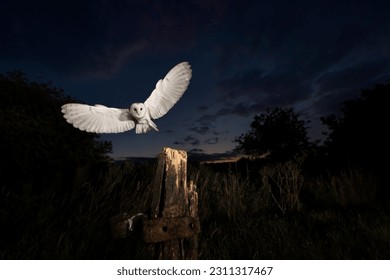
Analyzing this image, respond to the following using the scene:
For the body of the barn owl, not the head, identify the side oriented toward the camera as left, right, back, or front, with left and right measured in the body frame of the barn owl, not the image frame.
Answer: front

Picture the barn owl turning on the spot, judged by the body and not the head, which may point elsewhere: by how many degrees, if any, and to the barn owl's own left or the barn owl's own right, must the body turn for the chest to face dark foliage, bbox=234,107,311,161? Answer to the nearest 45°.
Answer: approximately 135° to the barn owl's own left
